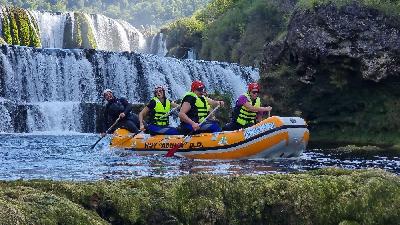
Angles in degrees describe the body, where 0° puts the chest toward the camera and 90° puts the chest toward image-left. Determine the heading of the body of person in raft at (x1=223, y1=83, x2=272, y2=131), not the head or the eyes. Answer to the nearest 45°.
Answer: approximately 315°

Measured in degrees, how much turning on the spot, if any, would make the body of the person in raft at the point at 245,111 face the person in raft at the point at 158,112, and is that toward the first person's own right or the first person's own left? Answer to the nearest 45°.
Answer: approximately 135° to the first person's own right

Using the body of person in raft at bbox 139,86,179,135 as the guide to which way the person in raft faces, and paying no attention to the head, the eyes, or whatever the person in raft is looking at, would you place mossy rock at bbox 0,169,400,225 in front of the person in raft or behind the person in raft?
in front

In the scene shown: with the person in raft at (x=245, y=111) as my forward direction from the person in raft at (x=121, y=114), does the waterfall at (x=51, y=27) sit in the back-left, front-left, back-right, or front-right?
back-left

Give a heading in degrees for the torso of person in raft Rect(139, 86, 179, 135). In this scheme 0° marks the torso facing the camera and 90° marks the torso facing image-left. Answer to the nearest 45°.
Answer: approximately 315°

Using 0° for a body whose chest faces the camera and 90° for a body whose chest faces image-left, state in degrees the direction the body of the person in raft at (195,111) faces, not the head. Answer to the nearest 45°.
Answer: approximately 315°
